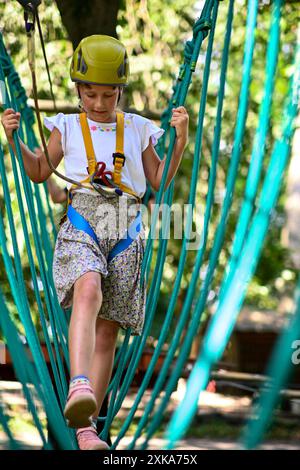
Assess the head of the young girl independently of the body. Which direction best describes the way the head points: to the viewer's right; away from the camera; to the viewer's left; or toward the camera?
toward the camera

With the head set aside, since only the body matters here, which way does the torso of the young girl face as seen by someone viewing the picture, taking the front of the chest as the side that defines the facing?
toward the camera

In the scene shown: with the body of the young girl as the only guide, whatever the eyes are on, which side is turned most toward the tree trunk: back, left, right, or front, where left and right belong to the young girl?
back
